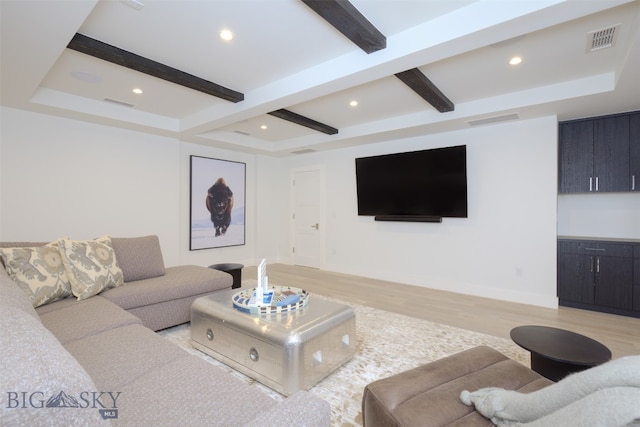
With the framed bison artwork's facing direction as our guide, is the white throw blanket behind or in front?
in front

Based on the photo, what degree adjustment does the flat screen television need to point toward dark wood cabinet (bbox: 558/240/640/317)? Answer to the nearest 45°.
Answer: approximately 135° to its left

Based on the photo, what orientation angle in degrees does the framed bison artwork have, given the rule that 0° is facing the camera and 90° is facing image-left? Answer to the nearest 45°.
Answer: approximately 315°

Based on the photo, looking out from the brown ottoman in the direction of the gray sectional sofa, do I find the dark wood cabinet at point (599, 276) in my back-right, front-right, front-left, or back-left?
back-right

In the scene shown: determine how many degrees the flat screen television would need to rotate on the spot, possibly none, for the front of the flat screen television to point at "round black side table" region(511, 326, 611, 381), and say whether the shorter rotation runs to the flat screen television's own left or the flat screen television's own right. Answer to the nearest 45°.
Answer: approximately 45° to the flat screen television's own left

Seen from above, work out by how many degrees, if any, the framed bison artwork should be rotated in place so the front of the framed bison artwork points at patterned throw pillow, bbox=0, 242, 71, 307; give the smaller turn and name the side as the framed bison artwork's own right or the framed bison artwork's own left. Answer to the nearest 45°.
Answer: approximately 45° to the framed bison artwork's own right

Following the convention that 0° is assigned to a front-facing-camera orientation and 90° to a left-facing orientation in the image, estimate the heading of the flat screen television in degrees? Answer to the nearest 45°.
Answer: approximately 45°
